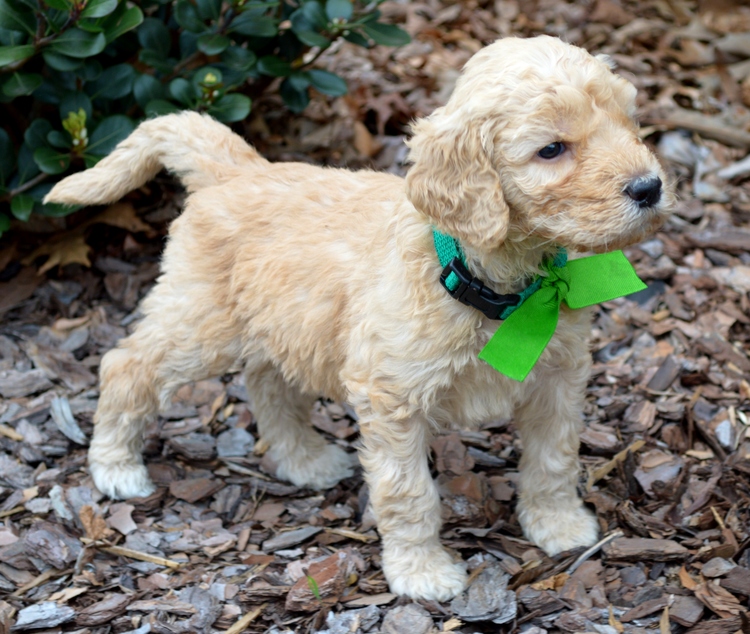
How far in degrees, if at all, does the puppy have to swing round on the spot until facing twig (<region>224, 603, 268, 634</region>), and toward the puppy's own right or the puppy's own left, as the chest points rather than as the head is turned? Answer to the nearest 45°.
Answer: approximately 90° to the puppy's own right

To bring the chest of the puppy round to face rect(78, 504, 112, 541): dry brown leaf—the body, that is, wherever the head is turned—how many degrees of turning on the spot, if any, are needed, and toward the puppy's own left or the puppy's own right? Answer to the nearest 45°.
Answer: approximately 135° to the puppy's own right

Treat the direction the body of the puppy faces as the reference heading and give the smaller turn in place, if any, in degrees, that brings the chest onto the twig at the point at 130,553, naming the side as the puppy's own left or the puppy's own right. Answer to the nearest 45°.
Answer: approximately 135° to the puppy's own right

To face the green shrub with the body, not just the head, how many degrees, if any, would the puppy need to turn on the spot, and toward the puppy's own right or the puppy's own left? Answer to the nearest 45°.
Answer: approximately 180°

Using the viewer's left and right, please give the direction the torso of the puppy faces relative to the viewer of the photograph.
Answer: facing the viewer and to the right of the viewer

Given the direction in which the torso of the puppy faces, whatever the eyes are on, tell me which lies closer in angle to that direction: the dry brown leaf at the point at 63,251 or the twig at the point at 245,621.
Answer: the twig
